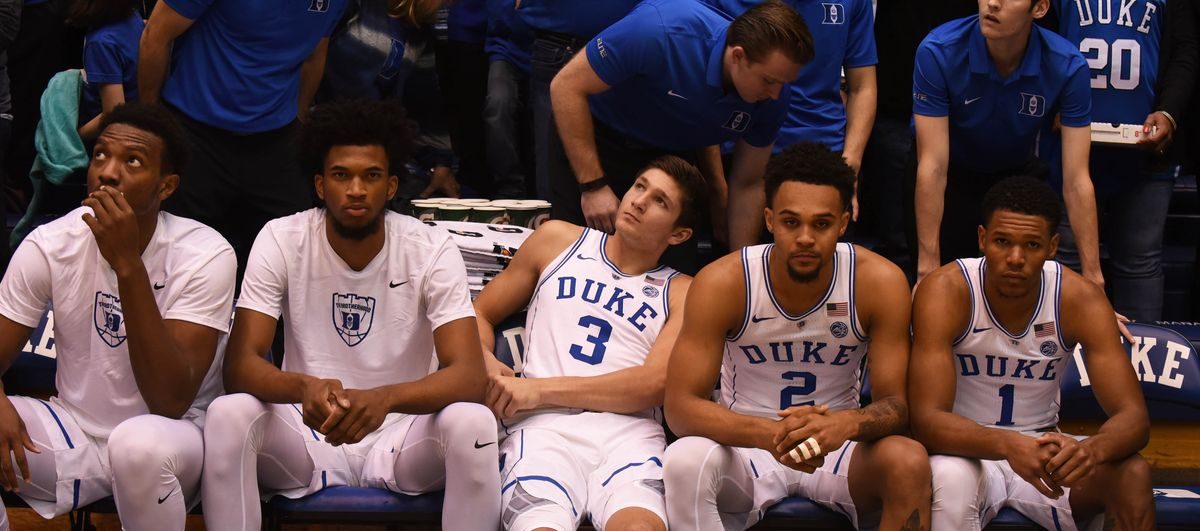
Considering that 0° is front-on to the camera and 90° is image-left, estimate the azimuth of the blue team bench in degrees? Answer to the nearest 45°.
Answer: approximately 0°

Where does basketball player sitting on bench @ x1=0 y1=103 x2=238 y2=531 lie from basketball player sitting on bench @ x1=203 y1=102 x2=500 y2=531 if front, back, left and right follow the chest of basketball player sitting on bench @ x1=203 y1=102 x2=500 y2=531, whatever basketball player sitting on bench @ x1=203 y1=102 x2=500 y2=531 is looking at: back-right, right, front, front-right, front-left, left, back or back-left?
right

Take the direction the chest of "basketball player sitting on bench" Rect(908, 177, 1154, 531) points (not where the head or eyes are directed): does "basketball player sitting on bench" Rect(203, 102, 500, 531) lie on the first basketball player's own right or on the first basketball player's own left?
on the first basketball player's own right

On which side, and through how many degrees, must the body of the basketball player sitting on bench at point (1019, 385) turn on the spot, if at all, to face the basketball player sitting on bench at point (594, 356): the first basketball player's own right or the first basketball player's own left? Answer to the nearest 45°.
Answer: approximately 90° to the first basketball player's own right

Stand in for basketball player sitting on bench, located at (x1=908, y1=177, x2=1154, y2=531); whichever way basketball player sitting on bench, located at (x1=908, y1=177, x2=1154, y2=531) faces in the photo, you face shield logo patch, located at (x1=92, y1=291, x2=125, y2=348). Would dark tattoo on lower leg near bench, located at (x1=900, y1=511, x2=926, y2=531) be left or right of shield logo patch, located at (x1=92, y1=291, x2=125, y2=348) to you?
left

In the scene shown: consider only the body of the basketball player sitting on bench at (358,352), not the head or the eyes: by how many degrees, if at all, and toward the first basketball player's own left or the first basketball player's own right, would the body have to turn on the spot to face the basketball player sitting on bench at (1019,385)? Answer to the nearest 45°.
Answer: approximately 90° to the first basketball player's own left

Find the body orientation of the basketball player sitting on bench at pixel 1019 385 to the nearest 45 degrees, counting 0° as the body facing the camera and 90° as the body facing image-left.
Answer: approximately 0°

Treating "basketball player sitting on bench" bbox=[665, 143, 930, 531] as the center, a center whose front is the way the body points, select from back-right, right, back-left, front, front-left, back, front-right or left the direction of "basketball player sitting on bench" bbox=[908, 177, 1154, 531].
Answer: left
